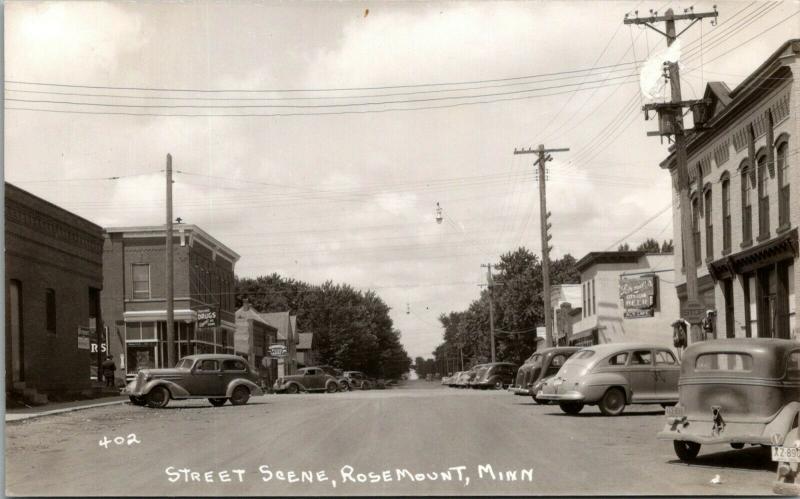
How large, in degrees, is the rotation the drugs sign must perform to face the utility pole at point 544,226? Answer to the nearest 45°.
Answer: approximately 45° to its left

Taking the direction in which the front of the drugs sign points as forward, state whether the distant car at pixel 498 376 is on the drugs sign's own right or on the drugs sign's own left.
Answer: on the drugs sign's own left

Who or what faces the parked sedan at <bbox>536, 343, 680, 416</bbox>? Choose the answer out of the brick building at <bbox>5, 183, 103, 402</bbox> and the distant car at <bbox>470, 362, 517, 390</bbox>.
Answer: the brick building

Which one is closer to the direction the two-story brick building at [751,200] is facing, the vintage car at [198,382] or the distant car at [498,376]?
the vintage car

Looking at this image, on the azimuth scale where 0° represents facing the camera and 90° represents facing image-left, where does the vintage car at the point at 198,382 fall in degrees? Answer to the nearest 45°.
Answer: approximately 45°

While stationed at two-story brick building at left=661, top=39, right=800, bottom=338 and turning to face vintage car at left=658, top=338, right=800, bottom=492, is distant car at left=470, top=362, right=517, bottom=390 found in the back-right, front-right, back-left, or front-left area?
back-right
